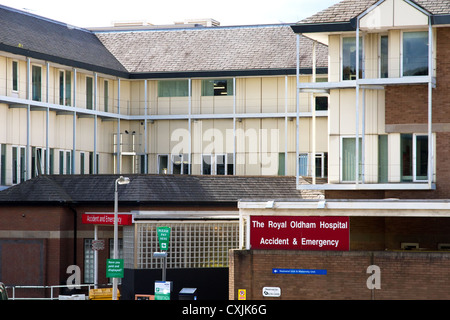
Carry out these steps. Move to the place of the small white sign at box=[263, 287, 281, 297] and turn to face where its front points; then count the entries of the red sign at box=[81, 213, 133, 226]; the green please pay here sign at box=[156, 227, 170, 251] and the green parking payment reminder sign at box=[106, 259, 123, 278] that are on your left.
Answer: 0

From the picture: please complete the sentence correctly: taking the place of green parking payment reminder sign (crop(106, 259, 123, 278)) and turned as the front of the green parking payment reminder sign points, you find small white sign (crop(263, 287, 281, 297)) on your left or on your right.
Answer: on your left

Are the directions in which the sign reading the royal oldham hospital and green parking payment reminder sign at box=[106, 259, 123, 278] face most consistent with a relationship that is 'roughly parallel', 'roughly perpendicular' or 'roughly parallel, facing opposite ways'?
roughly parallel

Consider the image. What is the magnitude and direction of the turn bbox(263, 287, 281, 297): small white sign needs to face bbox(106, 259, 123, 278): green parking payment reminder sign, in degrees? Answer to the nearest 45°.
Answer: approximately 135° to its right

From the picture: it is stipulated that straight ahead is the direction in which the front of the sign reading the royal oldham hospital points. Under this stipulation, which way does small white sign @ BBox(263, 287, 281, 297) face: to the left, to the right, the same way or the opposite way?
the same way

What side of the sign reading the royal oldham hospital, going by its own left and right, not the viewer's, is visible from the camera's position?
front

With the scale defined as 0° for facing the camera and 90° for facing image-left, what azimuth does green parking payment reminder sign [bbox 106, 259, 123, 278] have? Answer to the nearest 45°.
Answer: approximately 0°

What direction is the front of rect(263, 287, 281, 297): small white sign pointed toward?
toward the camera

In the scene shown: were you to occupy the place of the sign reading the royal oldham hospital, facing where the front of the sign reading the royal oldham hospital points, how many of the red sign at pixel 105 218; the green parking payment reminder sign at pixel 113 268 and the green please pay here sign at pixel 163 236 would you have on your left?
0

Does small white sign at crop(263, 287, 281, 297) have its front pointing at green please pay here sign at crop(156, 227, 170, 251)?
no

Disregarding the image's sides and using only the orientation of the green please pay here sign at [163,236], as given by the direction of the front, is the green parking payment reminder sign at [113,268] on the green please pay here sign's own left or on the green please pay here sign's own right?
on the green please pay here sign's own right

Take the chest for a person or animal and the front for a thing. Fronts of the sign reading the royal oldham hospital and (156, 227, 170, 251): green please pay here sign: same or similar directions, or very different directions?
same or similar directions

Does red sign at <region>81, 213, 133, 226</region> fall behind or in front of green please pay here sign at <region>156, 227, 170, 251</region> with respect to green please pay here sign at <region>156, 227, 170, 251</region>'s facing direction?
behind

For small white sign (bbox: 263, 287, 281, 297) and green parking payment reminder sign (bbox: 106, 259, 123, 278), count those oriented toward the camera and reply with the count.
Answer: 2
